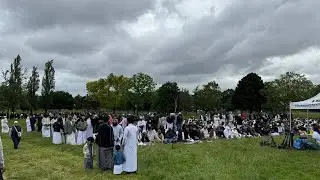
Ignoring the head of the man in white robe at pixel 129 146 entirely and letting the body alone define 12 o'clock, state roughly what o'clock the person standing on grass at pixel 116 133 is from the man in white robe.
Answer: The person standing on grass is roughly at 11 o'clock from the man in white robe.

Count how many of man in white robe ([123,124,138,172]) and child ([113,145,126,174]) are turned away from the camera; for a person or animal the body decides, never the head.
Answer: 2

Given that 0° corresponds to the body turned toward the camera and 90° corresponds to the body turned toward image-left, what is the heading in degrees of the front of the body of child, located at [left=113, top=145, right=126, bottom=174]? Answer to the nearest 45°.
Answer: approximately 180°

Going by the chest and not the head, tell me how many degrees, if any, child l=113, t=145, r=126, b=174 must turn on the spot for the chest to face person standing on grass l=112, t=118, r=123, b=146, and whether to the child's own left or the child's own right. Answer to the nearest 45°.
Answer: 0° — they already face them

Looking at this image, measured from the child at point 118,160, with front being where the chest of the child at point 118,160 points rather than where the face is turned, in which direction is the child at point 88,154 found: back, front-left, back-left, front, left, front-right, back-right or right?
front-left

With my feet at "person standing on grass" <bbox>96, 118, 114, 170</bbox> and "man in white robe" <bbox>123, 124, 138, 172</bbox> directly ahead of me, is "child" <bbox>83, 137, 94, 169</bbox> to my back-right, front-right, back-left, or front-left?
back-left

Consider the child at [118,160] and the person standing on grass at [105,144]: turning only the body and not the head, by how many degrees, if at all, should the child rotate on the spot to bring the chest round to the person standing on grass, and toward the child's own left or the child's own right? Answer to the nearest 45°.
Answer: approximately 45° to the child's own left

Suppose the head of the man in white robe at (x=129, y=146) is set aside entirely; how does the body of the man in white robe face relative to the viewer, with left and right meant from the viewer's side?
facing away from the viewer
